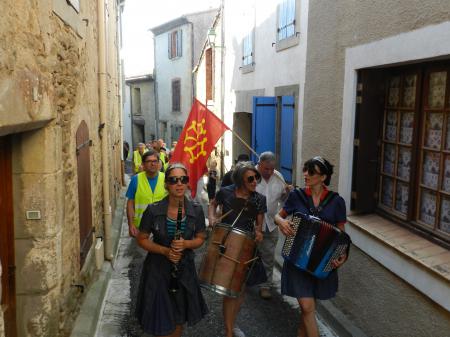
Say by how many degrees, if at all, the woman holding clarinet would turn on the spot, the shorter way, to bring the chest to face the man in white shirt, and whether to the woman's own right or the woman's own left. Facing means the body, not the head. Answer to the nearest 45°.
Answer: approximately 135° to the woman's own left

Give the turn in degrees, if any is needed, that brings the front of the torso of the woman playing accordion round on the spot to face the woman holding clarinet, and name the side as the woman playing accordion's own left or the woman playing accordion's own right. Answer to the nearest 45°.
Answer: approximately 45° to the woman playing accordion's own right

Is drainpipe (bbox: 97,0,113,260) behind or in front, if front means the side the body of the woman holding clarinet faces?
behind

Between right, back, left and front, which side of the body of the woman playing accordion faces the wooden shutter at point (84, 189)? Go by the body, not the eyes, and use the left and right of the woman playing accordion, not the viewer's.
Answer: right

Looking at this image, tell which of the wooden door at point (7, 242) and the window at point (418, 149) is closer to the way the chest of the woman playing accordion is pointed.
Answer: the wooden door

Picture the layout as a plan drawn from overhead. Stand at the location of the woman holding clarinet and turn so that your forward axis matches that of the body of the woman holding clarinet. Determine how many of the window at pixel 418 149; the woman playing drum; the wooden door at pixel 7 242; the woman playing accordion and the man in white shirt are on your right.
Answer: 1

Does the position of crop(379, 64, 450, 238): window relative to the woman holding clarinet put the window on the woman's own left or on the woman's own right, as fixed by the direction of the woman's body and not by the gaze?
on the woman's own left

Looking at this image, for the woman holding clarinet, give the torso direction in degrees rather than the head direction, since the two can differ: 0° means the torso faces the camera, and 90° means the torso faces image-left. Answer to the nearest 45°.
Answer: approximately 0°

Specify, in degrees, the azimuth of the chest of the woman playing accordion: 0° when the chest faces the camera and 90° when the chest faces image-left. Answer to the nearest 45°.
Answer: approximately 0°

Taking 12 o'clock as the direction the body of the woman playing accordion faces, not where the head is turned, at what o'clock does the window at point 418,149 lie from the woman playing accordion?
The window is roughly at 8 o'clock from the woman playing accordion.

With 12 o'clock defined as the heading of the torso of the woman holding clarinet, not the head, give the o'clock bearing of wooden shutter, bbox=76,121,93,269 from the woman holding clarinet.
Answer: The wooden shutter is roughly at 5 o'clock from the woman holding clarinet.

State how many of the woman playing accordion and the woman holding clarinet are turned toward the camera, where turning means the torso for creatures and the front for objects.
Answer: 2
